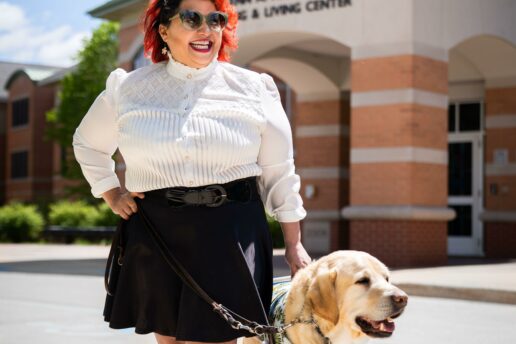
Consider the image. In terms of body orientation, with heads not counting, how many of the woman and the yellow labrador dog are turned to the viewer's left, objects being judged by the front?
0

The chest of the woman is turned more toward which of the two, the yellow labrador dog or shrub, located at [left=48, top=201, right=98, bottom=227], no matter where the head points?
the yellow labrador dog

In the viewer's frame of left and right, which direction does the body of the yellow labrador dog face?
facing the viewer and to the right of the viewer

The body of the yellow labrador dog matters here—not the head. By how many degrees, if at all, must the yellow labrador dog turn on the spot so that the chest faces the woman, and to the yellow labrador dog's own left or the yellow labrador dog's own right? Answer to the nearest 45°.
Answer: approximately 135° to the yellow labrador dog's own right

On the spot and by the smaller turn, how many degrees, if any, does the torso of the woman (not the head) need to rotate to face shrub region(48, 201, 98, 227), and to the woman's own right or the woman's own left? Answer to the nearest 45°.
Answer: approximately 180°

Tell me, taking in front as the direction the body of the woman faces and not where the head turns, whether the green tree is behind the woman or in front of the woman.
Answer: behind

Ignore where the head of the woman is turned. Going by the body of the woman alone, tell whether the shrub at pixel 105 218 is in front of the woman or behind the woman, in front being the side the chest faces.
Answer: behind

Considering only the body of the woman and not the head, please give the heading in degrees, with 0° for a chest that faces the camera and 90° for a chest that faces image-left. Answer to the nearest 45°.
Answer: approximately 0°

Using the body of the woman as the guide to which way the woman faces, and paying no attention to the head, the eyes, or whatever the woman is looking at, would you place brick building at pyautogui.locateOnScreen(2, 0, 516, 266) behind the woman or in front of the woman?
behind
